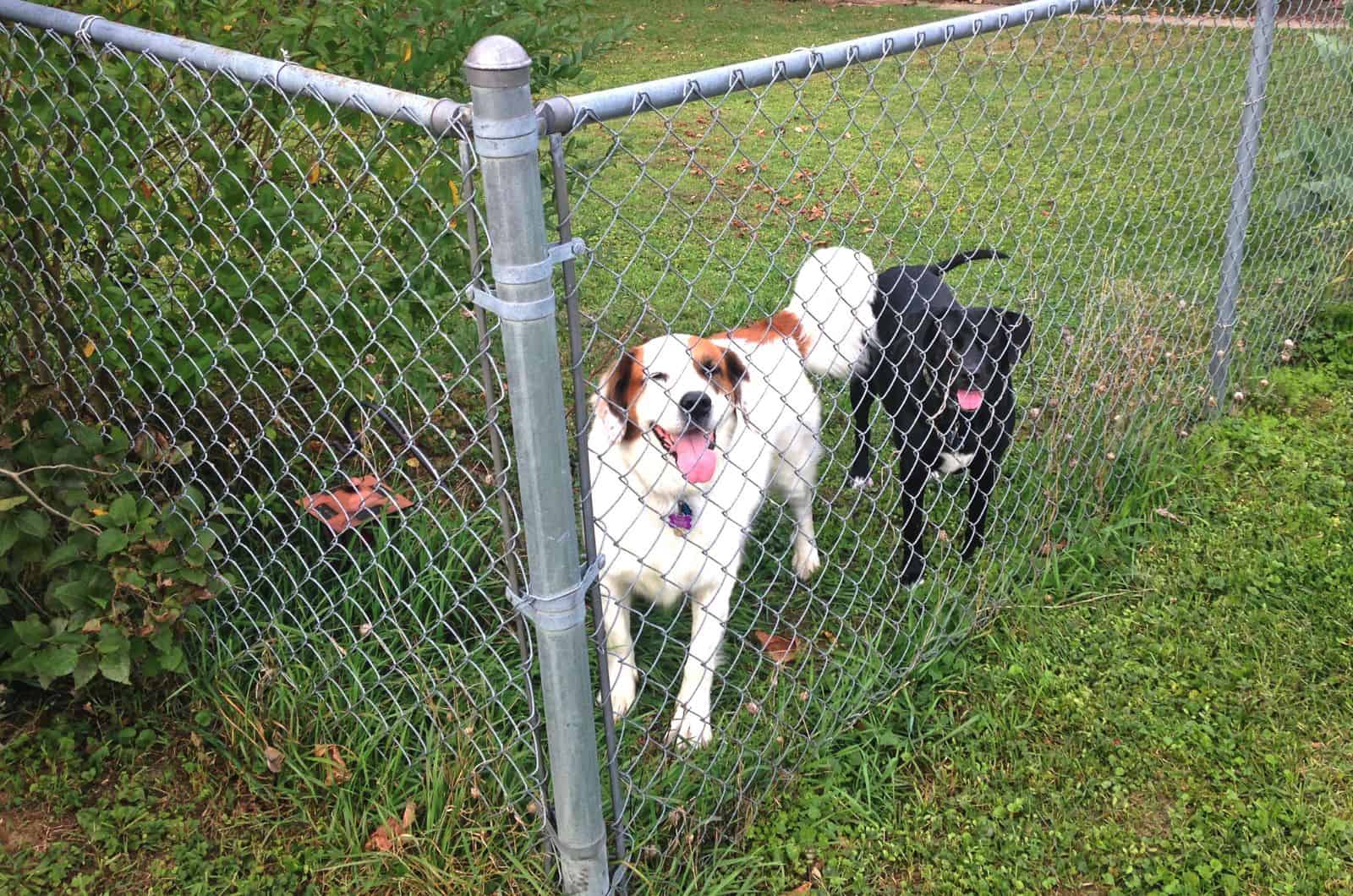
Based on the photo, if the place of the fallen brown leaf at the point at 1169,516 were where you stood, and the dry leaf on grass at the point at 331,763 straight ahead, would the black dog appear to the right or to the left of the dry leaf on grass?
right

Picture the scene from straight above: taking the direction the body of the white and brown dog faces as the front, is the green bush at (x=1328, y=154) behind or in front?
behind

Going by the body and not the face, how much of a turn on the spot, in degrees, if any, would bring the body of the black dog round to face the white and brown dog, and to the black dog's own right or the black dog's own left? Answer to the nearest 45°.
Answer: approximately 90° to the black dog's own right

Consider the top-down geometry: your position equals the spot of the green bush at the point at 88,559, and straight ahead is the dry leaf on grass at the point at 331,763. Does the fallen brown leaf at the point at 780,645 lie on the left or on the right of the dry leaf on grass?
left

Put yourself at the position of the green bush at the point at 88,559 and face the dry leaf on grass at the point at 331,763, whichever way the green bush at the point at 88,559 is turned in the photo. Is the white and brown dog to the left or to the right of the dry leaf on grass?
left

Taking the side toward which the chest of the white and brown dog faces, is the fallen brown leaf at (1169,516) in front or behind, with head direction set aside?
behind

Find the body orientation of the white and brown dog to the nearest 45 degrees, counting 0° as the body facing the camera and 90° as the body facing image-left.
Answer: approximately 45°

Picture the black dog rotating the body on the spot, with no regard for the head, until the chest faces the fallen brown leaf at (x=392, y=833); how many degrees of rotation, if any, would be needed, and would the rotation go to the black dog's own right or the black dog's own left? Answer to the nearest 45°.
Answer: approximately 90° to the black dog's own right

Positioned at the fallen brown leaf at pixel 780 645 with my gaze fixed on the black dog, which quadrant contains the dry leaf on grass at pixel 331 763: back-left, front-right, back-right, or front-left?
back-left
